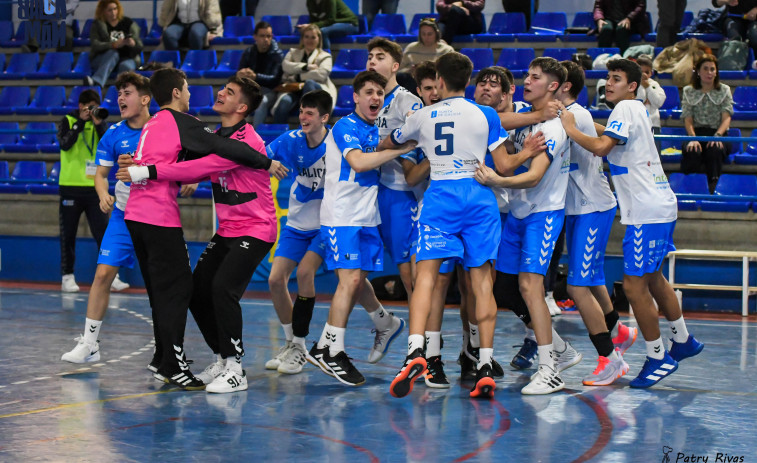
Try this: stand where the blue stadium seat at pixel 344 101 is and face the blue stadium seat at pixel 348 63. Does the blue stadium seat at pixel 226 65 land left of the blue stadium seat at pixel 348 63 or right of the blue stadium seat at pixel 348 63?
left

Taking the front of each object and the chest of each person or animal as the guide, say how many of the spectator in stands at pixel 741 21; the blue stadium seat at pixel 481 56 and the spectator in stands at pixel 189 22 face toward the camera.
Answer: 3

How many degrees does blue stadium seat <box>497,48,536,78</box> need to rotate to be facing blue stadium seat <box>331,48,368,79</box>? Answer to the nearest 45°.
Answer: approximately 90° to its right

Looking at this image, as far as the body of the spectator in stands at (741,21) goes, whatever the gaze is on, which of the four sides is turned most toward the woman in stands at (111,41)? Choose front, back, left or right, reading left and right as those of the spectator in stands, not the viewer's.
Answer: right

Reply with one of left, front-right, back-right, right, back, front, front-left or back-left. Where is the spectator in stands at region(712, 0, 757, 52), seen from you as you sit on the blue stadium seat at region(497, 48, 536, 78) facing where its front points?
left

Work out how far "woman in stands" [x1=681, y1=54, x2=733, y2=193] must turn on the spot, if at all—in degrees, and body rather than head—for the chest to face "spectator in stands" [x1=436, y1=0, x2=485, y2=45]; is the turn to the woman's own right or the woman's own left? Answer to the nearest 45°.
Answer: approximately 135° to the woman's own right

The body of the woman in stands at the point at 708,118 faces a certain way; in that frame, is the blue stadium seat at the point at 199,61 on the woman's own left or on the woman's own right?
on the woman's own right

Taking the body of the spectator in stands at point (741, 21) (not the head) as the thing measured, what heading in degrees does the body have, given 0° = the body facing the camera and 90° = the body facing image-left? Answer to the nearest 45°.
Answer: approximately 0°

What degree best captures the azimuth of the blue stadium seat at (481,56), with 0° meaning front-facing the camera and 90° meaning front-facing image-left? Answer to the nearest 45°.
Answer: approximately 0°
